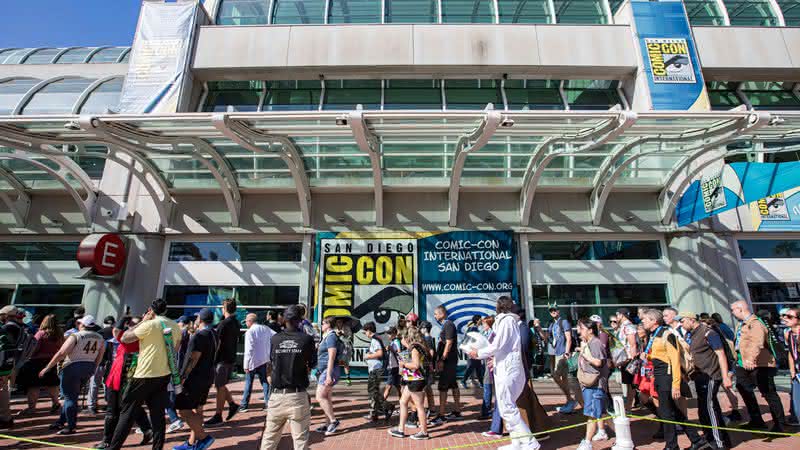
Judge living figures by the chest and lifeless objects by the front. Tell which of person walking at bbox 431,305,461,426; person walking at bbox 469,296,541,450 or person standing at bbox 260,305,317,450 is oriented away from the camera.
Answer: person standing at bbox 260,305,317,450

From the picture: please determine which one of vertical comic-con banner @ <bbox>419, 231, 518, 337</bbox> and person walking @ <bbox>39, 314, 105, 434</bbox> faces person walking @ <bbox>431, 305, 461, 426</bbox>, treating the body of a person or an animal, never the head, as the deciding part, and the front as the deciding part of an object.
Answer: the vertical comic-con banner

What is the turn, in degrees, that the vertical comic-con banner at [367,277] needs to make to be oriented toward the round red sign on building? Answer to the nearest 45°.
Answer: approximately 90° to its right

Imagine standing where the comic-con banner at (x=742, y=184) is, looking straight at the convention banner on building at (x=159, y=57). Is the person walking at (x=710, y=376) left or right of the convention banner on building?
left

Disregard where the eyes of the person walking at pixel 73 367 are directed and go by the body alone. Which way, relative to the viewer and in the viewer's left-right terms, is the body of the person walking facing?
facing away from the viewer and to the left of the viewer

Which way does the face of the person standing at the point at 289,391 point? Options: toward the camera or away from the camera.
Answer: away from the camera

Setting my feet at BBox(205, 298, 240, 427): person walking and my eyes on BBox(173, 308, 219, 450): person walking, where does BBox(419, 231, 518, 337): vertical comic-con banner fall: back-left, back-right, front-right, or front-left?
back-left

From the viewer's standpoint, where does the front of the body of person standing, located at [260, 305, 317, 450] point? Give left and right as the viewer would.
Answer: facing away from the viewer

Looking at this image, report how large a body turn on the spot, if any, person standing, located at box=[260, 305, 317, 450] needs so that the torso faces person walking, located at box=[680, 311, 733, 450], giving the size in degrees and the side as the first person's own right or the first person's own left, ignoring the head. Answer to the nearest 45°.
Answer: approximately 90° to the first person's own right

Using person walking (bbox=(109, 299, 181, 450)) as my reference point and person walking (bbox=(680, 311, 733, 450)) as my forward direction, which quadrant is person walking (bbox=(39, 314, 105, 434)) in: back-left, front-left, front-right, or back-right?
back-left

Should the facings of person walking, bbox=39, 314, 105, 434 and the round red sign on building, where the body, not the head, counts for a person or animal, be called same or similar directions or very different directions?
very different directions

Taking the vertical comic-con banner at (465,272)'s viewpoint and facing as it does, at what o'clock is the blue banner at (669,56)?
The blue banner is roughly at 9 o'clock from the vertical comic-con banner.
